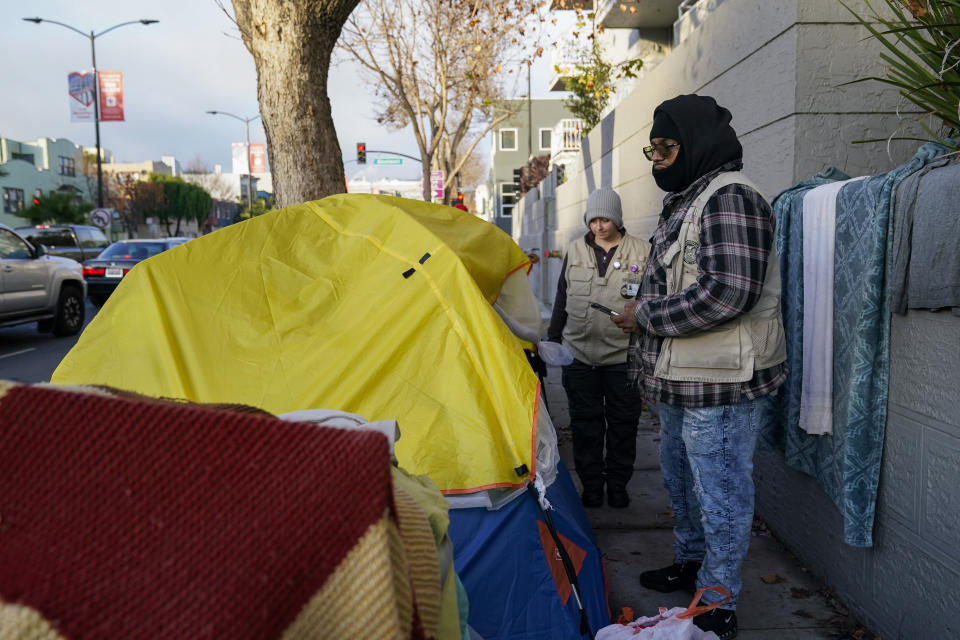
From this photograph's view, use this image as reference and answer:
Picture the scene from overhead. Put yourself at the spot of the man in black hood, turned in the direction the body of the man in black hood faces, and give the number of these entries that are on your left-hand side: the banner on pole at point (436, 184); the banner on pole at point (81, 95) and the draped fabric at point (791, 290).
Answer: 0

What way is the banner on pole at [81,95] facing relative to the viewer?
toward the camera

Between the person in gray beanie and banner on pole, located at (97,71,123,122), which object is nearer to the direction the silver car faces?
the banner on pole

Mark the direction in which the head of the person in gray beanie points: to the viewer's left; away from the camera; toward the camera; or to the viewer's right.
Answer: toward the camera

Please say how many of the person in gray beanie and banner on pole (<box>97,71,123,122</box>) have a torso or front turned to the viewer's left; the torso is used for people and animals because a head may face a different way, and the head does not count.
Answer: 0

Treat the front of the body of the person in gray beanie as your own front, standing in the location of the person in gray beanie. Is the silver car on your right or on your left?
on your right

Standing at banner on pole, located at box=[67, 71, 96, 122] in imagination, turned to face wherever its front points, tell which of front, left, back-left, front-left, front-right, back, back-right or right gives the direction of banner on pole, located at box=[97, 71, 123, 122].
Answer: back-left

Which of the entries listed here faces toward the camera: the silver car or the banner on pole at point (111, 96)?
the banner on pole

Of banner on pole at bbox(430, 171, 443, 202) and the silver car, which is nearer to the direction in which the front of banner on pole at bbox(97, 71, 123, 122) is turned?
the silver car

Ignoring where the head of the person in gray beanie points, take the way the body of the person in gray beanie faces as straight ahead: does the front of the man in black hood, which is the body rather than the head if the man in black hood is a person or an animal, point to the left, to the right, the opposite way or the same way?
to the right

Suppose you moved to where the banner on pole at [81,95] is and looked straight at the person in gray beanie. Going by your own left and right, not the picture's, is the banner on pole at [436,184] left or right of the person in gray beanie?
left

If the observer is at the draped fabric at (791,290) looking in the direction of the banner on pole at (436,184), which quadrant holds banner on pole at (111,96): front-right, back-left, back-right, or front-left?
front-left

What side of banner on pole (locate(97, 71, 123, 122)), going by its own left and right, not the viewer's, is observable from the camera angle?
front

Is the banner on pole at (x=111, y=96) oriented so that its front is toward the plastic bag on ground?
yes

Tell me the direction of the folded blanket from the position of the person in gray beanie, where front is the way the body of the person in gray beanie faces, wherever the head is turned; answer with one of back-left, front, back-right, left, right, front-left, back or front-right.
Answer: front

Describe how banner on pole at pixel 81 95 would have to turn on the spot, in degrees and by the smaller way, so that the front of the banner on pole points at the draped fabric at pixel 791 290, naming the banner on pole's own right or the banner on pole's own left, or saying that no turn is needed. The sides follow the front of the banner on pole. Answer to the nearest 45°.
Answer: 0° — it already faces it

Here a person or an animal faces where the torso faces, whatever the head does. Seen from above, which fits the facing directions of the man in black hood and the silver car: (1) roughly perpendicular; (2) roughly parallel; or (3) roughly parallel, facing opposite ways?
roughly perpendicular

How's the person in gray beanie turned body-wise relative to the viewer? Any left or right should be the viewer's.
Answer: facing the viewer

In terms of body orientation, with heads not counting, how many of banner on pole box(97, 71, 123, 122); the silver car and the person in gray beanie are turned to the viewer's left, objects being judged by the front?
0
